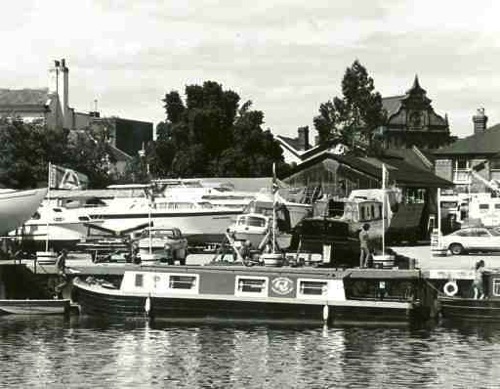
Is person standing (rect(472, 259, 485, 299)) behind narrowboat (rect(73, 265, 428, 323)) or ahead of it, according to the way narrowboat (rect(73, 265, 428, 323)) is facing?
behind

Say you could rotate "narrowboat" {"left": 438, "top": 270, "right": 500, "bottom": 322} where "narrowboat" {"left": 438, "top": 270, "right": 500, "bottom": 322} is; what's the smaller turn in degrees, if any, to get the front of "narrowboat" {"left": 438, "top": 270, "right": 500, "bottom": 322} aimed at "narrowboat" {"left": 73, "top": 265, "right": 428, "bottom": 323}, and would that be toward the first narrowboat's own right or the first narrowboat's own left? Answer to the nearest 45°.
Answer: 0° — it already faces it

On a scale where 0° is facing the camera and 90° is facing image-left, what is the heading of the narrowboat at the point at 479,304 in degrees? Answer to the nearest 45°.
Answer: approximately 90°

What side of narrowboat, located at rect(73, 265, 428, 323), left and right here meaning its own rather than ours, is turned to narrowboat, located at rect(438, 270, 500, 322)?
back

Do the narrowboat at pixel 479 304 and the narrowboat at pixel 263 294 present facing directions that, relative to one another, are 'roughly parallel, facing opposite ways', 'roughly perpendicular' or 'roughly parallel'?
roughly parallel

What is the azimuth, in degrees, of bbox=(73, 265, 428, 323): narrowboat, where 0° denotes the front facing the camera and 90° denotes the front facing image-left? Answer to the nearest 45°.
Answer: approximately 90°

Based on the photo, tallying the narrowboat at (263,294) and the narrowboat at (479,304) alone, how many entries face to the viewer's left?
2
